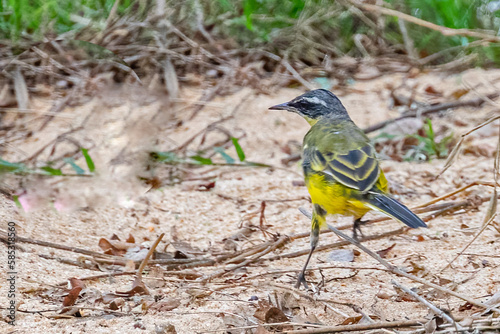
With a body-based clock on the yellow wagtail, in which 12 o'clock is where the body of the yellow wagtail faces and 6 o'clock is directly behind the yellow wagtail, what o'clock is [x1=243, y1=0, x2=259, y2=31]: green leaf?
The green leaf is roughly at 1 o'clock from the yellow wagtail.

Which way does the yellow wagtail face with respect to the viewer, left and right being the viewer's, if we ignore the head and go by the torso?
facing away from the viewer and to the left of the viewer

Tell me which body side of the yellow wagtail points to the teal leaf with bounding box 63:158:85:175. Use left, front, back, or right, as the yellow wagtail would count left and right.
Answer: front

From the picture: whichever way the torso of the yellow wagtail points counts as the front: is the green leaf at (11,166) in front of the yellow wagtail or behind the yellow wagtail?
in front

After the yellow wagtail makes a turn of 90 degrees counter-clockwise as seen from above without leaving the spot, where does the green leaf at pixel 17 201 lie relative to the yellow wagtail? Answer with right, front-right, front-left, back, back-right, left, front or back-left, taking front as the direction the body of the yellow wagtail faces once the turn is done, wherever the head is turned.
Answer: front-right

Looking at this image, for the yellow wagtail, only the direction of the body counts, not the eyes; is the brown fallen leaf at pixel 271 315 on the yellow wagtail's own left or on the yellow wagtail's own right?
on the yellow wagtail's own left

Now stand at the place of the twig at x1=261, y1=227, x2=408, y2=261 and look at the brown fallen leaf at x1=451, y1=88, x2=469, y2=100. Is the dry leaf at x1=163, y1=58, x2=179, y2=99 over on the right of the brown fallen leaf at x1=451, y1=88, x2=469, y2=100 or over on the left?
left

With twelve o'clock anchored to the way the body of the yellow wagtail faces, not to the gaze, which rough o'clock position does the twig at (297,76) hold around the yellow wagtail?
The twig is roughly at 1 o'clock from the yellow wagtail.

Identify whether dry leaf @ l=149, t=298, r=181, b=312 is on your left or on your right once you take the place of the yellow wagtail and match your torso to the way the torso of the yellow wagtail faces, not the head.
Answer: on your left

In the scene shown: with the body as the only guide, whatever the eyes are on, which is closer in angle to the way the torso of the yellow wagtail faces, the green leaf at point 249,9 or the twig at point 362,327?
the green leaf

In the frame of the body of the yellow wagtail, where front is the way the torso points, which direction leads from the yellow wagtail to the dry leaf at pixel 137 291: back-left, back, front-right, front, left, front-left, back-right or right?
left

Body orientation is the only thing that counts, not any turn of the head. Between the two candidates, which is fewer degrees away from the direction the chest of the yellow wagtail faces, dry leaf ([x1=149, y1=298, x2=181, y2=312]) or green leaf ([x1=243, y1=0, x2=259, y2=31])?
the green leaf

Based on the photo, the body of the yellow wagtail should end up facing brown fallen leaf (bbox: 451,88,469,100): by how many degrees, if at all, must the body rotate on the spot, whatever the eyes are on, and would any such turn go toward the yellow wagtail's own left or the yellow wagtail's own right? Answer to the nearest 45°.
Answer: approximately 45° to the yellow wagtail's own right

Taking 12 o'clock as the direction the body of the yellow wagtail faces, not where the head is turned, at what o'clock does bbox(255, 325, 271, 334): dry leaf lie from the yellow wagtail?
The dry leaf is roughly at 8 o'clock from the yellow wagtail.
